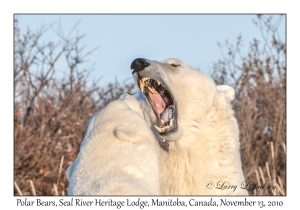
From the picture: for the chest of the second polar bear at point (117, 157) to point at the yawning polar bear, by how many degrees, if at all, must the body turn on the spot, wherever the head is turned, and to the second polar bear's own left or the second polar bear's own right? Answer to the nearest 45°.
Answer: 0° — it already faces it

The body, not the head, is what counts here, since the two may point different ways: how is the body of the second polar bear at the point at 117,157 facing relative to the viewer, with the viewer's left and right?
facing away from the viewer and to the right of the viewer
